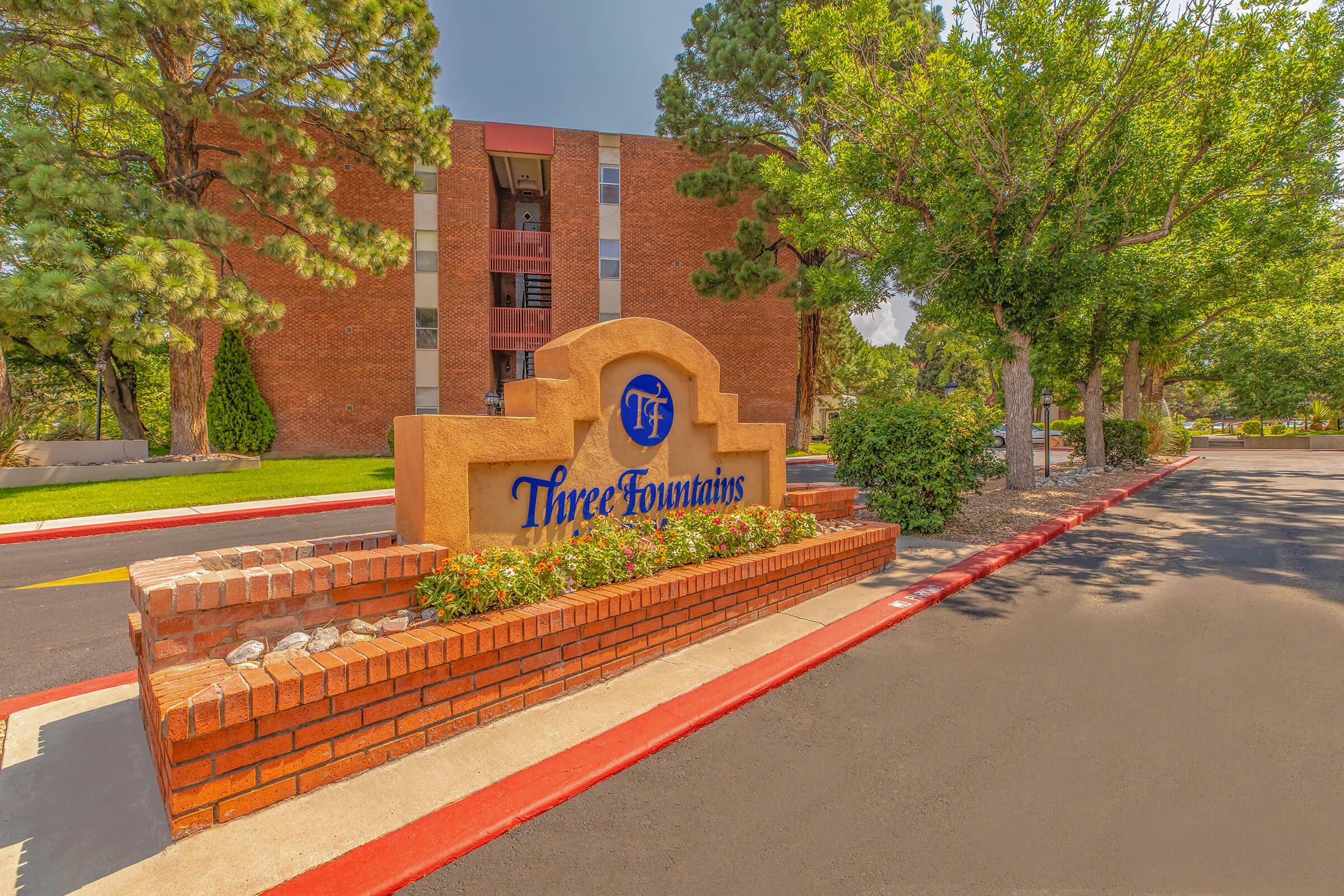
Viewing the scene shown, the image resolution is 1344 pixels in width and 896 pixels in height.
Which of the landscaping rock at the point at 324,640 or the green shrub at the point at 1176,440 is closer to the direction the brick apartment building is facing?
the landscaping rock

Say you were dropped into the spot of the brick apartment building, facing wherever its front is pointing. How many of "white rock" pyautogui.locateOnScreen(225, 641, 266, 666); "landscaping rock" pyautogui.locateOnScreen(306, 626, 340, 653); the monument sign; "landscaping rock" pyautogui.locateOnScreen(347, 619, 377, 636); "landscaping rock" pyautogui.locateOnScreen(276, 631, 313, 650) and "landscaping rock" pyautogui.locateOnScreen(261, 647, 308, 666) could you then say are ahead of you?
6

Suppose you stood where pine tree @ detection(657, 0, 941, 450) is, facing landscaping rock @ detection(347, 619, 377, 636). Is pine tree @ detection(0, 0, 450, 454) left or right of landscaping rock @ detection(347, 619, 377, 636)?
right

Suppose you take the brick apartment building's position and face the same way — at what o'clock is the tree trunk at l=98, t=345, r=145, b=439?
The tree trunk is roughly at 3 o'clock from the brick apartment building.

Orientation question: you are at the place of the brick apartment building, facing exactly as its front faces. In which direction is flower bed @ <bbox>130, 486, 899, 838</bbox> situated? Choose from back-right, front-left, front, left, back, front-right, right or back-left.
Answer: front

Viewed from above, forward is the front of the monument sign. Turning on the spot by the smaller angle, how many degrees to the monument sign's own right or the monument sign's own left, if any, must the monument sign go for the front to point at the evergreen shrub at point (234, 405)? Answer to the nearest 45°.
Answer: approximately 180°

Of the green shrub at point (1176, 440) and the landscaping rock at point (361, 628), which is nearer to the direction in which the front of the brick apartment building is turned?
the landscaping rock

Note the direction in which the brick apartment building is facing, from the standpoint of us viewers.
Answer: facing the viewer

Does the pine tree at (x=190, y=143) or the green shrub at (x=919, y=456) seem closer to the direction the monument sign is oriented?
the green shrub

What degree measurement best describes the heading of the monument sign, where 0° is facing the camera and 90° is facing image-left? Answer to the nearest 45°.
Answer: approximately 315°

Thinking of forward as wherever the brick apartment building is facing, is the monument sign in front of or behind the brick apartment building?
in front

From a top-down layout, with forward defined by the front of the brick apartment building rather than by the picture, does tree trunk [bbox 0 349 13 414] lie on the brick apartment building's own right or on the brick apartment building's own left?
on the brick apartment building's own right

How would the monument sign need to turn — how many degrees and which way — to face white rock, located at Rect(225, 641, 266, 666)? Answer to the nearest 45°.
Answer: approximately 90° to its right

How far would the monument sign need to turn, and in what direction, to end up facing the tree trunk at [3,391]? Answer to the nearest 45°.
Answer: approximately 180°

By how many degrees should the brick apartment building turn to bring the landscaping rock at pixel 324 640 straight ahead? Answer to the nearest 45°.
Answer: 0° — it already faces it

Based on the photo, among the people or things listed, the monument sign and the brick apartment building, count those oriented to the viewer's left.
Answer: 0

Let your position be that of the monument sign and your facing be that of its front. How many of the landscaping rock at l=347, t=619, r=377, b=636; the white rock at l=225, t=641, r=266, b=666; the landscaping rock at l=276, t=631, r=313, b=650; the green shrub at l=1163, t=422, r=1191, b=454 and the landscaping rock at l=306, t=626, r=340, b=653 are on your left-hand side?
1

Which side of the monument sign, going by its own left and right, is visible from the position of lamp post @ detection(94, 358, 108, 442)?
back

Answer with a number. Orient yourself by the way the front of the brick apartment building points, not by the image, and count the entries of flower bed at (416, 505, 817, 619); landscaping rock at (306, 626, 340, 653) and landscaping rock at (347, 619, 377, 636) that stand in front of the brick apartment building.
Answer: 3

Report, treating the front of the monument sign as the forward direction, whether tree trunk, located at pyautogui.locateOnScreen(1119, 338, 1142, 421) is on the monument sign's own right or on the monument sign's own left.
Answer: on the monument sign's own left
